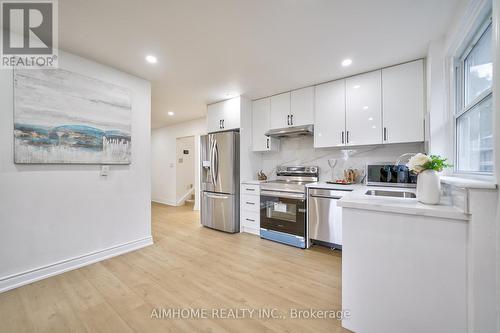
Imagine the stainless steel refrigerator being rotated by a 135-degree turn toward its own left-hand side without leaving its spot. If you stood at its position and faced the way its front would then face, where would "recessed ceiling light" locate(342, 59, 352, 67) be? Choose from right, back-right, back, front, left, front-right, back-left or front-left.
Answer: front-right

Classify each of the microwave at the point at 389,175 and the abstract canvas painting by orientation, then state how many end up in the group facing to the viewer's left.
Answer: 0

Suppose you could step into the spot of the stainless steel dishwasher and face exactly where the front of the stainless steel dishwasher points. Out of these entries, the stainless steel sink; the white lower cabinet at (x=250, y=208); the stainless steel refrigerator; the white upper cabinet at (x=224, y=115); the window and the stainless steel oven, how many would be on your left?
2

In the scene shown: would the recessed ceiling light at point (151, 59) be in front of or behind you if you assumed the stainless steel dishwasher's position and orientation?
in front

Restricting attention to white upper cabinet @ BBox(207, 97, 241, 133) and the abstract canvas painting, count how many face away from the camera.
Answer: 0

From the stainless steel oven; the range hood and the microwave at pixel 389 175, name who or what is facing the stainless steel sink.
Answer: the microwave

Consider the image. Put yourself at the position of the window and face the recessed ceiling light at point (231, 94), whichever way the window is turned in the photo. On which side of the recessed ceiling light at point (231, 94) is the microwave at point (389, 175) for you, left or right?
right

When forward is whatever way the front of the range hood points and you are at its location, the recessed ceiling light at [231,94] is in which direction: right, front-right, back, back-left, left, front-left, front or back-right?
front-right

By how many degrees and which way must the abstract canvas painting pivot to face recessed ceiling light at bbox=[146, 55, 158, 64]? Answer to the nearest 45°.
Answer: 0° — it already faces it

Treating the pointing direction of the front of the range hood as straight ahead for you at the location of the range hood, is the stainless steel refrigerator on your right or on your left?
on your right

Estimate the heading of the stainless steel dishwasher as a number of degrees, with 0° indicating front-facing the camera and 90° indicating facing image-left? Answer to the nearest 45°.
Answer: approximately 45°

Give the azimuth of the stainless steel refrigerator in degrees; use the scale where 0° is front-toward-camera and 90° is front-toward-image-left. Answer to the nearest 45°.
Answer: approximately 45°
